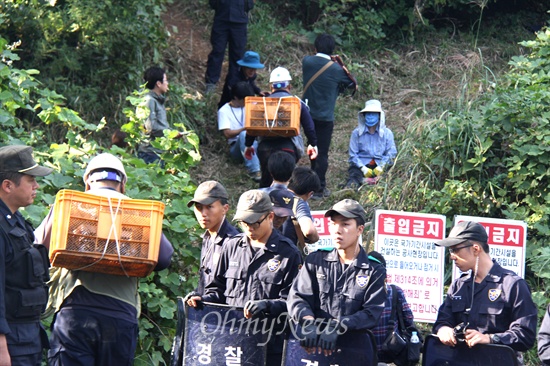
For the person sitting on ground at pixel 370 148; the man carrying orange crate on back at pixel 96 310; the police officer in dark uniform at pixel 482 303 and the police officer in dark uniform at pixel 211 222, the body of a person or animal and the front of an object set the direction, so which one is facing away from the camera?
the man carrying orange crate on back

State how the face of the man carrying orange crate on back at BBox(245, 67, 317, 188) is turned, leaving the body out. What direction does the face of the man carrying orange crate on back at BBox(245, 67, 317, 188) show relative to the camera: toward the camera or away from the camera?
away from the camera

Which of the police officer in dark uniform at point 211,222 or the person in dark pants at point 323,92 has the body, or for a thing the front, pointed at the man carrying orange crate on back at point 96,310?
the police officer in dark uniform

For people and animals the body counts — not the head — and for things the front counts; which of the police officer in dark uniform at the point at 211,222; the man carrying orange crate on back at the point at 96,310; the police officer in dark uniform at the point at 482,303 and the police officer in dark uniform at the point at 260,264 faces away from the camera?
the man carrying orange crate on back

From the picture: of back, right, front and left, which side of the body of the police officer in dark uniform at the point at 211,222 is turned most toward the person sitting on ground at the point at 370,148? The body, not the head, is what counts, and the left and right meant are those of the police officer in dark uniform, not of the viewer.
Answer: back

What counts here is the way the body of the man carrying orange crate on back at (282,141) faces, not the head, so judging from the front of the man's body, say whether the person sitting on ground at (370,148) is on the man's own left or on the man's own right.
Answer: on the man's own right

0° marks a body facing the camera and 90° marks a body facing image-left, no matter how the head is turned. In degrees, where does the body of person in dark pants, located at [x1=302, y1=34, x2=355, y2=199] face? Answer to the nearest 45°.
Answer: approximately 180°

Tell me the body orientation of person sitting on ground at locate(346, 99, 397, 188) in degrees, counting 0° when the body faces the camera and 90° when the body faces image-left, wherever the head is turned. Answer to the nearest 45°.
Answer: approximately 0°

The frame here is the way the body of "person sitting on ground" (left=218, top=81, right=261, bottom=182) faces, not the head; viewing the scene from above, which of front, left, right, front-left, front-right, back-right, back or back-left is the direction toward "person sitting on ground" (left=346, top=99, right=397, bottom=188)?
front-left
